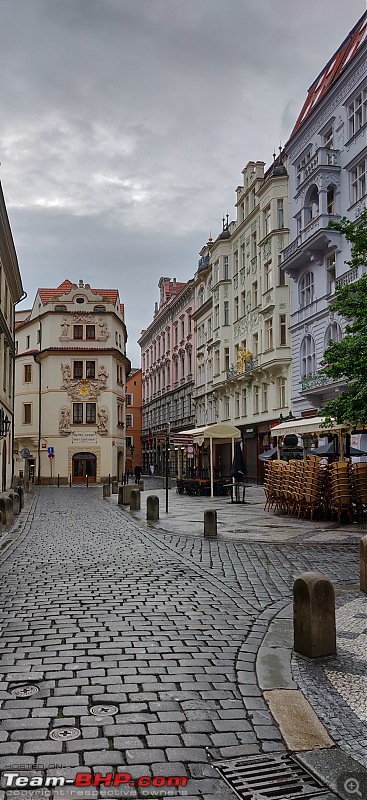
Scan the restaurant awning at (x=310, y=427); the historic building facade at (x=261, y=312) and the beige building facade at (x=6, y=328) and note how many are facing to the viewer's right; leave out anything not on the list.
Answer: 1

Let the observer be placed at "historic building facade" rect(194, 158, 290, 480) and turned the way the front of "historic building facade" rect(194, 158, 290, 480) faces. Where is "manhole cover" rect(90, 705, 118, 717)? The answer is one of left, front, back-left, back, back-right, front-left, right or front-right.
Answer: front-left

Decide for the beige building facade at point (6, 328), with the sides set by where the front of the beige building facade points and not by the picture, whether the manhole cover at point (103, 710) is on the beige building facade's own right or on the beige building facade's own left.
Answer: on the beige building facade's own right

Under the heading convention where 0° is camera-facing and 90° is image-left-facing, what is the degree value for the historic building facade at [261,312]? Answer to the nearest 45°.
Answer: approximately 45°

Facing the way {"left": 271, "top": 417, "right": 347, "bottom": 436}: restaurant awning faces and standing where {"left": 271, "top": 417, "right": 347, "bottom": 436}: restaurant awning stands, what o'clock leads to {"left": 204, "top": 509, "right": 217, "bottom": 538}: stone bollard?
The stone bollard is roughly at 11 o'clock from the restaurant awning.

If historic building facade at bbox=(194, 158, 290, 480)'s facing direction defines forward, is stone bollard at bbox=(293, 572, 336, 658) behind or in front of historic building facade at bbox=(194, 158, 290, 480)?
in front

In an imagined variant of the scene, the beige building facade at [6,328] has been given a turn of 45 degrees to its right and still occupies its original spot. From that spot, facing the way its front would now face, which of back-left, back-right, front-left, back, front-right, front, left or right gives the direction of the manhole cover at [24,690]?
front-right

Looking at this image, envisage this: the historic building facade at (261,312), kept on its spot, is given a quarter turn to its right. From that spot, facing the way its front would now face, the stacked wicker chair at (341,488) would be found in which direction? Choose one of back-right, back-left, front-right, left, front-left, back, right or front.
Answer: back-left

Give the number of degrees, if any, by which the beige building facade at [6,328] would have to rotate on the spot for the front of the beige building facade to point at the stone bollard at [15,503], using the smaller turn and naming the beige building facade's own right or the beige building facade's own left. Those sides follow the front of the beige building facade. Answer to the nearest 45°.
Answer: approximately 90° to the beige building facade's own right

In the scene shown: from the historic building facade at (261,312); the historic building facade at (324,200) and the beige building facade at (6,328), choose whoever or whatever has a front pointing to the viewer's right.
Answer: the beige building facade

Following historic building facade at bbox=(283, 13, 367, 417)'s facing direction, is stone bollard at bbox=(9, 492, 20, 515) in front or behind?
in front

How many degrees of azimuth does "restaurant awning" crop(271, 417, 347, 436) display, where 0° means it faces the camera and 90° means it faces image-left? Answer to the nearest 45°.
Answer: approximately 45°

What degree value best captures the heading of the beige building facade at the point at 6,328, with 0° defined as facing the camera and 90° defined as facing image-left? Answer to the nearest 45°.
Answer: approximately 270°
